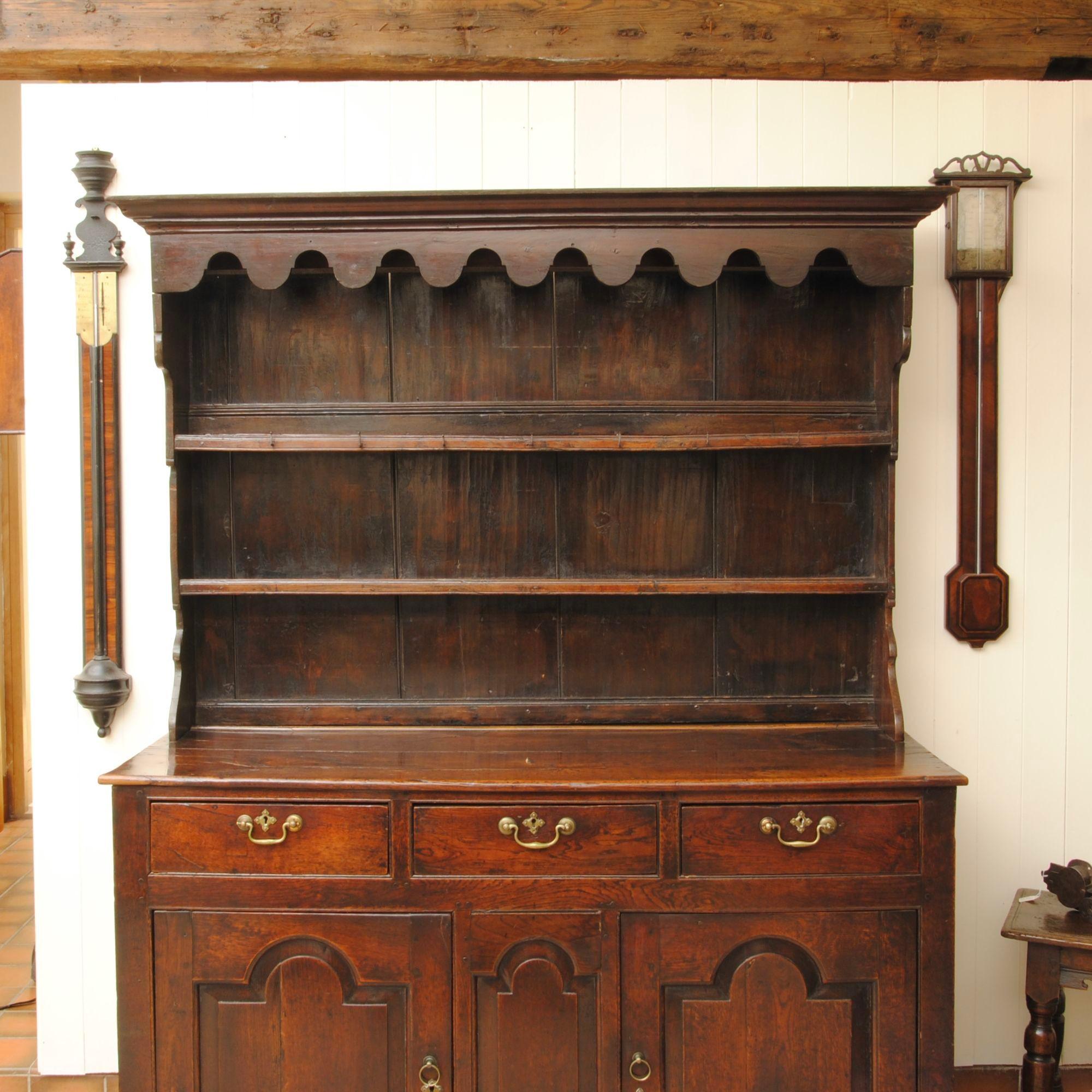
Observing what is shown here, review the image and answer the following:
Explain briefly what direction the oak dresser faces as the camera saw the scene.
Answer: facing the viewer

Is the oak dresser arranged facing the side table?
no
